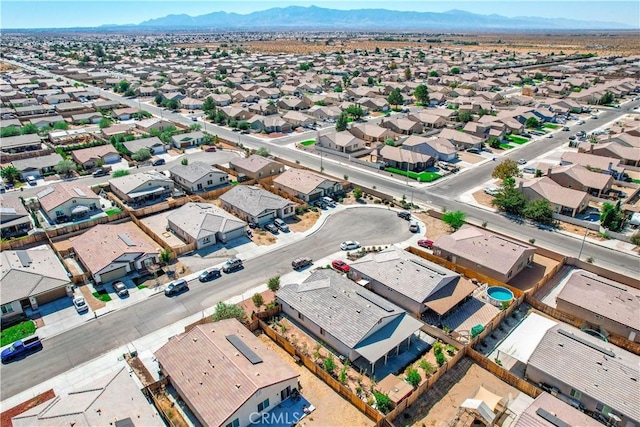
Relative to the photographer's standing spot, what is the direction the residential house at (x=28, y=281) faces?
facing the viewer and to the right of the viewer

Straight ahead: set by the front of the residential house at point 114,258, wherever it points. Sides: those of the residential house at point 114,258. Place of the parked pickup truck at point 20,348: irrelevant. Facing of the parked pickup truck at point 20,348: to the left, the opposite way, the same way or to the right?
to the right

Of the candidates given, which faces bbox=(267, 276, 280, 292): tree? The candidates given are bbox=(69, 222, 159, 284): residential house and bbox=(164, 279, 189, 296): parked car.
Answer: the residential house

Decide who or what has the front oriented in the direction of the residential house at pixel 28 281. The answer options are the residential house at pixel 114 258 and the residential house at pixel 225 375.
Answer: the residential house at pixel 225 375

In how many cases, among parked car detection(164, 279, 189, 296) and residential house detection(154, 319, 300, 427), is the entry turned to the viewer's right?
0

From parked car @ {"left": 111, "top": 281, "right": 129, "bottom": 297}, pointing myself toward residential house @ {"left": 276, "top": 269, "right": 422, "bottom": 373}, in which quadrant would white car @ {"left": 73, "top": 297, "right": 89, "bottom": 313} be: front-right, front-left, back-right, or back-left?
back-right

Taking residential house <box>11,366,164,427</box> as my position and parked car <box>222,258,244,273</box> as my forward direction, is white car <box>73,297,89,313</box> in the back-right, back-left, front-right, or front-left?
front-left

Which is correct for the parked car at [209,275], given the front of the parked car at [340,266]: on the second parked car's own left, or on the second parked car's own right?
on the second parked car's own right

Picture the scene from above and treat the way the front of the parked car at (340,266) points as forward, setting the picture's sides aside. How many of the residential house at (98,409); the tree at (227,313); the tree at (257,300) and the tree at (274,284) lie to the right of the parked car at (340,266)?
4

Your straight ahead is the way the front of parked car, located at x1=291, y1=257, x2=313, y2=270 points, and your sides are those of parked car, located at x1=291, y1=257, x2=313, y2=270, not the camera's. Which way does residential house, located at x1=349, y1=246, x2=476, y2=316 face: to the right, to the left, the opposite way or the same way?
to the left

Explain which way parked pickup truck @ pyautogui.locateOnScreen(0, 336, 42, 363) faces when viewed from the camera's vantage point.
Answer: facing the viewer and to the left of the viewer

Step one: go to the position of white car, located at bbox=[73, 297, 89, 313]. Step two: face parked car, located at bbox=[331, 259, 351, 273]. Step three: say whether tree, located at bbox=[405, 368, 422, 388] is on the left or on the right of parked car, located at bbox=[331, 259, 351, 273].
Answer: right

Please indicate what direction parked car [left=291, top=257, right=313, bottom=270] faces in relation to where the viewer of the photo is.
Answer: facing away from the viewer and to the right of the viewer
